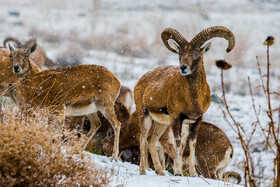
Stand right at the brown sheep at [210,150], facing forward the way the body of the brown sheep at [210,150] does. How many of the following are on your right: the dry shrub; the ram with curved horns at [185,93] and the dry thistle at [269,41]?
0

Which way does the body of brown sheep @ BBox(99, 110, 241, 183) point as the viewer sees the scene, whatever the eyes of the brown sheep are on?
to the viewer's left

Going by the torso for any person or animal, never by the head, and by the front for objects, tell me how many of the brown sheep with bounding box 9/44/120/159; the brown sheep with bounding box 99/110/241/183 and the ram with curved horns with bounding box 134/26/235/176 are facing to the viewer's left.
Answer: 2

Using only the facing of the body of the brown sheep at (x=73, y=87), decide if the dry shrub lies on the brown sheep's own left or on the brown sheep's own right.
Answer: on the brown sheep's own left

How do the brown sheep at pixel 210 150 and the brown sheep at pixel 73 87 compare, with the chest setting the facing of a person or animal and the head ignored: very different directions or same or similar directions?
same or similar directions

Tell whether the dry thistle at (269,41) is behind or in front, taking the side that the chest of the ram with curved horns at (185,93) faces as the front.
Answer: in front

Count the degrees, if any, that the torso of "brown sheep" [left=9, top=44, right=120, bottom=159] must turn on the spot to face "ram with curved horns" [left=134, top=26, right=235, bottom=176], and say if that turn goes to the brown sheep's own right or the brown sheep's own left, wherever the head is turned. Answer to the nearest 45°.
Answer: approximately 135° to the brown sheep's own left

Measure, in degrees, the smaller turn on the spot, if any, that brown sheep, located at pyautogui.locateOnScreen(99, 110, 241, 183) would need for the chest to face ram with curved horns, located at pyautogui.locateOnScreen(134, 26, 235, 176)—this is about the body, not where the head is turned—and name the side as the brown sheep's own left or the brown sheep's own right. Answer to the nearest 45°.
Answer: approximately 90° to the brown sheep's own left

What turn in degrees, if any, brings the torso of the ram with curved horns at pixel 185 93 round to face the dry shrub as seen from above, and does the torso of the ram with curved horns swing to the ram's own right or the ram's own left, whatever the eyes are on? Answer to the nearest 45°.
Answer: approximately 90° to the ram's own right

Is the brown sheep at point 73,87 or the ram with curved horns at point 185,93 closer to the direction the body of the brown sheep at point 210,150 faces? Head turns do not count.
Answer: the brown sheep

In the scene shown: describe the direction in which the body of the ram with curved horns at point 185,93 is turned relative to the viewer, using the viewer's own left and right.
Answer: facing the viewer and to the right of the viewer

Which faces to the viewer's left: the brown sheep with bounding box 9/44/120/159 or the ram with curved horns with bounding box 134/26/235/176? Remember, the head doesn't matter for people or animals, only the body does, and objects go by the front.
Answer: the brown sheep

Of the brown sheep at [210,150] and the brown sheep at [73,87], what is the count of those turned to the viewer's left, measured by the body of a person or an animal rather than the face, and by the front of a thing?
2

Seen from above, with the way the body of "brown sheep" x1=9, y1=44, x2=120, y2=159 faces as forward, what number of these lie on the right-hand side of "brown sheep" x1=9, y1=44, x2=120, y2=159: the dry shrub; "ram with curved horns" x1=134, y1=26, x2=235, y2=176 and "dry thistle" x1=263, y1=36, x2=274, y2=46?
0

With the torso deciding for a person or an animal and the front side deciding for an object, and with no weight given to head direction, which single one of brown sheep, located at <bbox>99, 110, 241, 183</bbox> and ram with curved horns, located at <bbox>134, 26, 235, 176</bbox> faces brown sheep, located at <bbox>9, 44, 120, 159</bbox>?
brown sheep, located at <bbox>99, 110, 241, 183</bbox>

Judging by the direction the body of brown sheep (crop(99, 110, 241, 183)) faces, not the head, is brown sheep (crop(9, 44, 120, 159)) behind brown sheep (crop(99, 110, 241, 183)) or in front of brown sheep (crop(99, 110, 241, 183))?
in front

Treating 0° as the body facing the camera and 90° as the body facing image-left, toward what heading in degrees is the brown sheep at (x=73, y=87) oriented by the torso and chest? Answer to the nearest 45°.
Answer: approximately 90°
